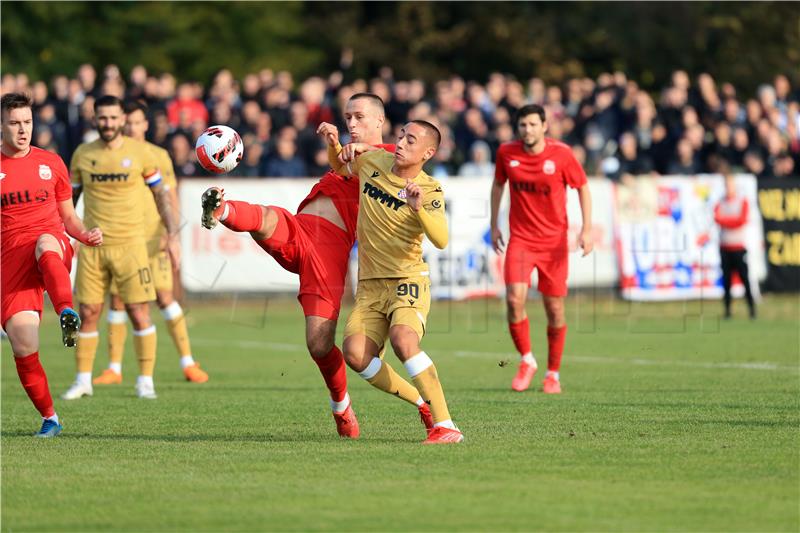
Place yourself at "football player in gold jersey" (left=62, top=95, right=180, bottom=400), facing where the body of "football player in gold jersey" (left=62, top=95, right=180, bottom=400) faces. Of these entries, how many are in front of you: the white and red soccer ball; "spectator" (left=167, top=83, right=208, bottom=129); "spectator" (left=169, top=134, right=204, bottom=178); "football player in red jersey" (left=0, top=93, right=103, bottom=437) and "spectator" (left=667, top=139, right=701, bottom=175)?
2

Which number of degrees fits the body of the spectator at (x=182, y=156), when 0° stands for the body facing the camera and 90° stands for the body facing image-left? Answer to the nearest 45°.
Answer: approximately 0°

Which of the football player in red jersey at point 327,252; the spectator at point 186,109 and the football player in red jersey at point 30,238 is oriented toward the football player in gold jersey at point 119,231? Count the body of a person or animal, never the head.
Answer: the spectator

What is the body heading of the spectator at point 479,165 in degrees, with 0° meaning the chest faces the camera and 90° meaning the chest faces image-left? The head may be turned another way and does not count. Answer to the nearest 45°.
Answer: approximately 0°

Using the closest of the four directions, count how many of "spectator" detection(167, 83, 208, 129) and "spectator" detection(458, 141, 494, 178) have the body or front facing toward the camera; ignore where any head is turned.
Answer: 2

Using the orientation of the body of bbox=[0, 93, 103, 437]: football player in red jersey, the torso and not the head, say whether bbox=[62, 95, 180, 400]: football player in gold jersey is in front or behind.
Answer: behind

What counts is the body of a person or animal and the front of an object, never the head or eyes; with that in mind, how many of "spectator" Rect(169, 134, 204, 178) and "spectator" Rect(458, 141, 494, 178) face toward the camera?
2

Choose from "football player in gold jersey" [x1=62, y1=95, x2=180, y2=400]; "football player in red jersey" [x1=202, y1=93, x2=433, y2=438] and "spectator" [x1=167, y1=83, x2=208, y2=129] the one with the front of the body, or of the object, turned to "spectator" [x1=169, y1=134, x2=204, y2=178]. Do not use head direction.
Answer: "spectator" [x1=167, y1=83, x2=208, y2=129]

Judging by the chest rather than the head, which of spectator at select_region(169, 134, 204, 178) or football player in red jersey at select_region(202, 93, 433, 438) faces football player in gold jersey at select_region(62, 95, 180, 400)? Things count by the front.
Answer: the spectator

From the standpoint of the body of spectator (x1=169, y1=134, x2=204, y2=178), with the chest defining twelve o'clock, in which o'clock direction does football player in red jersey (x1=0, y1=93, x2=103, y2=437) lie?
The football player in red jersey is roughly at 12 o'clock from the spectator.

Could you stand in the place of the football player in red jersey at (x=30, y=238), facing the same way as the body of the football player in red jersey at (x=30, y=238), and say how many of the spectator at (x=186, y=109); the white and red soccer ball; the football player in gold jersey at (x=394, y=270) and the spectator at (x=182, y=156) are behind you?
2
